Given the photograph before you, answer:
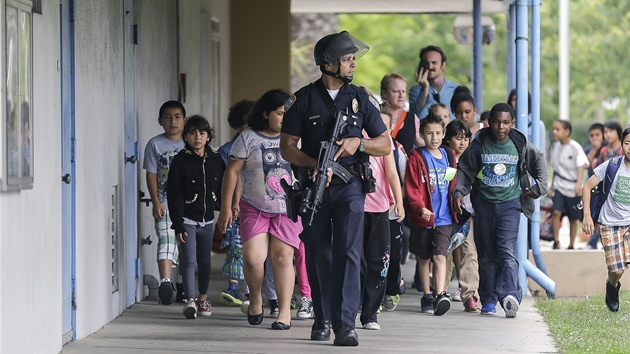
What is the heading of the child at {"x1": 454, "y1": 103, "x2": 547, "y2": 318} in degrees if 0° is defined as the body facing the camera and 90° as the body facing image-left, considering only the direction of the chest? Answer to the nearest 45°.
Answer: approximately 0°

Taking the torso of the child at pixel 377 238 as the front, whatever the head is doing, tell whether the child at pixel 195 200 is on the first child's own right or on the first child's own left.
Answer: on the first child's own right

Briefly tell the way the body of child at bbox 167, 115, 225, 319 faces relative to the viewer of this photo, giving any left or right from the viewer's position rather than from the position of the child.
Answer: facing the viewer

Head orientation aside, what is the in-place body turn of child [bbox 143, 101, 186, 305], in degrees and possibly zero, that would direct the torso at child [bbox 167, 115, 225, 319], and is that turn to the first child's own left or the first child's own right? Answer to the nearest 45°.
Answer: approximately 45° to the first child's own left

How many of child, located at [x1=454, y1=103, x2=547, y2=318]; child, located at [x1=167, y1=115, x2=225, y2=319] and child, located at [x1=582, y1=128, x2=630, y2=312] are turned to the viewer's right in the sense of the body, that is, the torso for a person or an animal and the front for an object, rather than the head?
0

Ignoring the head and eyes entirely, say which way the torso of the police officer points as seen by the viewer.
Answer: toward the camera

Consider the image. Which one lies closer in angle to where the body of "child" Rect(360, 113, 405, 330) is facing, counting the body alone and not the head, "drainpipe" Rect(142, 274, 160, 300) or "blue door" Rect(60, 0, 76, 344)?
the blue door

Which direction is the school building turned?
to the viewer's right

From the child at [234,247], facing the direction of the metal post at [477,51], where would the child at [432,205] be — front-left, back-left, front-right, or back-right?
front-right

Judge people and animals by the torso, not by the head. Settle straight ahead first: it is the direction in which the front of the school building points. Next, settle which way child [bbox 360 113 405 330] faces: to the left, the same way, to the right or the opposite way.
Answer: to the right

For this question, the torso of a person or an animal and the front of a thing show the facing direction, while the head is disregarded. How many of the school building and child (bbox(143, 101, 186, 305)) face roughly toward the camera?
1
